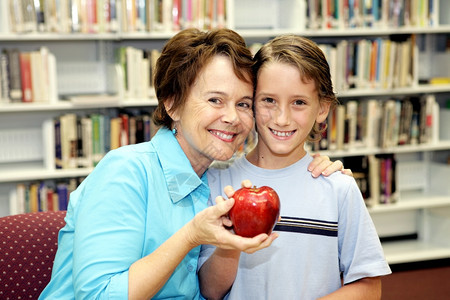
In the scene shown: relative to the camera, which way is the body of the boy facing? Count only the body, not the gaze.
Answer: toward the camera

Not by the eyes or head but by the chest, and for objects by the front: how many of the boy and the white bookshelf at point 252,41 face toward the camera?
2

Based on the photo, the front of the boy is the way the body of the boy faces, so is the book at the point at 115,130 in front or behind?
behind

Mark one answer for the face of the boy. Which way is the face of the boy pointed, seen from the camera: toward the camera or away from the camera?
toward the camera

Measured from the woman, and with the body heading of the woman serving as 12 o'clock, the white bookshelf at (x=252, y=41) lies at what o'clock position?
The white bookshelf is roughly at 8 o'clock from the woman.

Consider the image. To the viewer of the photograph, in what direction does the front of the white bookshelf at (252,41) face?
facing the viewer

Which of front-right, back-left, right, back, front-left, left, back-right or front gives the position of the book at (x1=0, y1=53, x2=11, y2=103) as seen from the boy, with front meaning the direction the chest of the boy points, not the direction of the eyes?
back-right

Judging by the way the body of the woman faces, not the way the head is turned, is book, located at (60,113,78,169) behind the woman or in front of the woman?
behind

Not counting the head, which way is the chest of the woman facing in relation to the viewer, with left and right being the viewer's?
facing the viewer and to the right of the viewer
